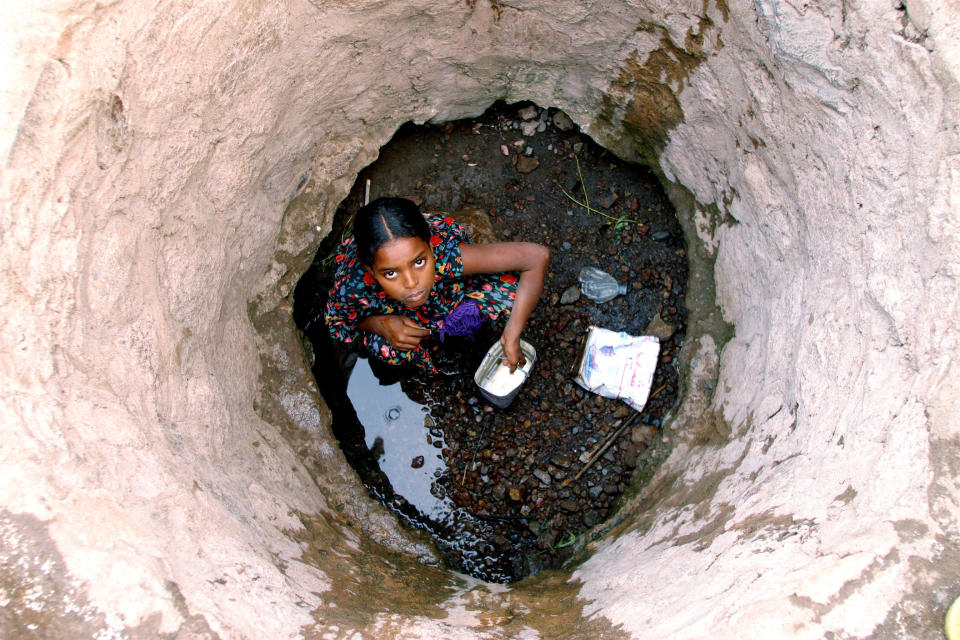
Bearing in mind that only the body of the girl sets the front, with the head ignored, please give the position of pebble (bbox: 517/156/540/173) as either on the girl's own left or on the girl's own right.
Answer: on the girl's own left

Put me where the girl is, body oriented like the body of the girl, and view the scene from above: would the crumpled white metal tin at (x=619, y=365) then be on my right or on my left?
on my left

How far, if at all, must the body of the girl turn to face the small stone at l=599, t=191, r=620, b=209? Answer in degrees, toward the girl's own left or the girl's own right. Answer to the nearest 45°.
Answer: approximately 90° to the girl's own left

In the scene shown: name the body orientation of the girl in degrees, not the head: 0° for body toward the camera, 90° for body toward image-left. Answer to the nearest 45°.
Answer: approximately 315°

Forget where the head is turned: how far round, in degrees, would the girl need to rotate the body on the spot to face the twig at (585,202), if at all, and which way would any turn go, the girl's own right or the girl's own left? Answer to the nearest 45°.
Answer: approximately 90° to the girl's own left

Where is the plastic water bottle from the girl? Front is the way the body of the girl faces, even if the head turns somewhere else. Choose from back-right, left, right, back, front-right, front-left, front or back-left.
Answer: left

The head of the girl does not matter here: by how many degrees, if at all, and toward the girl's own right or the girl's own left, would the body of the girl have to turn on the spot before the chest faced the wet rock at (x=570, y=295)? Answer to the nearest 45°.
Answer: approximately 90° to the girl's own left
